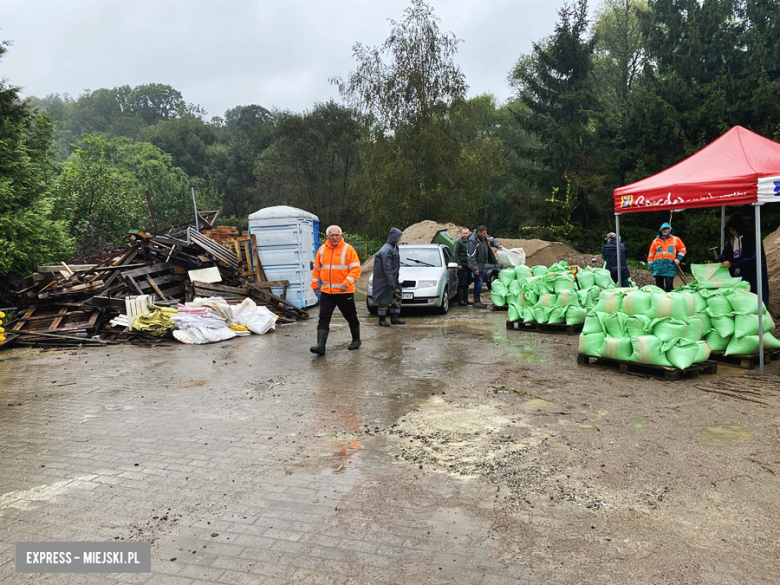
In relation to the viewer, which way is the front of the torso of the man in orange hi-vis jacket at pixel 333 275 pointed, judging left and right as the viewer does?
facing the viewer and to the left of the viewer

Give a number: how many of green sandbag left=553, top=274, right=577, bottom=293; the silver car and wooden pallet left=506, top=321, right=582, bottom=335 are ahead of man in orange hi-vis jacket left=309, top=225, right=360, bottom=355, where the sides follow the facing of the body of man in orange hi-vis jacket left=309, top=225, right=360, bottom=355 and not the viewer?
0

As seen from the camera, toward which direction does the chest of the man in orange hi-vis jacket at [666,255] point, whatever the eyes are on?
toward the camera

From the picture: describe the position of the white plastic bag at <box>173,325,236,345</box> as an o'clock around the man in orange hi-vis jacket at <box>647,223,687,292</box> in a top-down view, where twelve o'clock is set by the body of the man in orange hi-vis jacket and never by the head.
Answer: The white plastic bag is roughly at 2 o'clock from the man in orange hi-vis jacket.

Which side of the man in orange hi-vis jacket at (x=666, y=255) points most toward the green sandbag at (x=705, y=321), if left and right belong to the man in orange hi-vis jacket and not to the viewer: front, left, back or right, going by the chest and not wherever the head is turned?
front

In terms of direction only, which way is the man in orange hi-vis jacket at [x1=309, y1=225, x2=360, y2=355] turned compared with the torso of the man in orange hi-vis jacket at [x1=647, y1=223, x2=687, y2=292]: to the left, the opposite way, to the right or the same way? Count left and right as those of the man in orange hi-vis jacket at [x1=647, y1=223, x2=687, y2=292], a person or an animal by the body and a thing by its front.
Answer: the same way

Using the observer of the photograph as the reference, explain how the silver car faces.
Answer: facing the viewer

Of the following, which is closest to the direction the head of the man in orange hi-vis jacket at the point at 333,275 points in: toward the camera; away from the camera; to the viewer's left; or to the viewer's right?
toward the camera

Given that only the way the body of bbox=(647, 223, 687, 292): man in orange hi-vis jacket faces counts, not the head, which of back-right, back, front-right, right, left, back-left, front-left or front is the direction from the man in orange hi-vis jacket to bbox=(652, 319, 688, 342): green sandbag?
front

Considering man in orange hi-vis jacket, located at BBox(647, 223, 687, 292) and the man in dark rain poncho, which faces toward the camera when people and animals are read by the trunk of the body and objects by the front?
the man in orange hi-vis jacket

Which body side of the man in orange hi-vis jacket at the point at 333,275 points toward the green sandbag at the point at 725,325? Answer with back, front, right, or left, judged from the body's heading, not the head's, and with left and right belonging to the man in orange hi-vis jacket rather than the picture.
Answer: left
